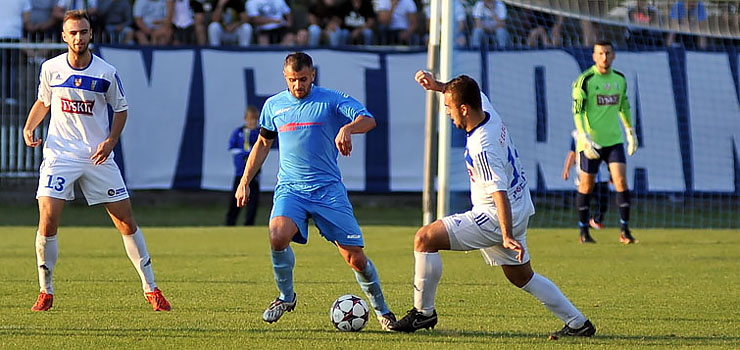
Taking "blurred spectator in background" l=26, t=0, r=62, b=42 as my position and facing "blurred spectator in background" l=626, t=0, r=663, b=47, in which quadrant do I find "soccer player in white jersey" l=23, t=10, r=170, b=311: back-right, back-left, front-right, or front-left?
front-right

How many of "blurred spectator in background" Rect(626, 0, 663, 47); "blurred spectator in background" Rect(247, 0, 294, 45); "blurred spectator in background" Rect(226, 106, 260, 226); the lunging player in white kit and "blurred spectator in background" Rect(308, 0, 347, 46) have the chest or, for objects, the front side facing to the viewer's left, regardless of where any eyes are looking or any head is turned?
1

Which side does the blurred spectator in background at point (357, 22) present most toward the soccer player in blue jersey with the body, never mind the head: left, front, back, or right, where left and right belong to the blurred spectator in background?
front

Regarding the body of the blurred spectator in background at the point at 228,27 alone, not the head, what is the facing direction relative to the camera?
toward the camera

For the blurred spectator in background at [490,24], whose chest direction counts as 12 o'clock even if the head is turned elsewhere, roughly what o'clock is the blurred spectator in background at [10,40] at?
the blurred spectator in background at [10,40] is roughly at 3 o'clock from the blurred spectator in background at [490,24].

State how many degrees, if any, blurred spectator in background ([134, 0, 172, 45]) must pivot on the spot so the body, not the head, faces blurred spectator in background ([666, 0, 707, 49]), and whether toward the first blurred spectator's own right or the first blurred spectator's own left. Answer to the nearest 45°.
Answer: approximately 45° to the first blurred spectator's own left

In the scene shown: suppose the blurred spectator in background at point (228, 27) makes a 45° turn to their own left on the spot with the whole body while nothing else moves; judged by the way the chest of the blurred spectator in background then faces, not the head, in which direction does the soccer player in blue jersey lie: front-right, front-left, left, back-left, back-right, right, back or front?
front-right

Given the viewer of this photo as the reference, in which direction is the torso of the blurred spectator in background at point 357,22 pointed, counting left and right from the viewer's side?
facing the viewer

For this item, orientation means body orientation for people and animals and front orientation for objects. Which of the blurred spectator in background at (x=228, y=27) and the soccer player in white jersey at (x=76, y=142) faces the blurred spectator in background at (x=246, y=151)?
the blurred spectator in background at (x=228, y=27)

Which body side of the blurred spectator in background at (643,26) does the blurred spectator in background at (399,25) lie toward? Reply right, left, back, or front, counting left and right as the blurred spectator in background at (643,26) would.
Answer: right

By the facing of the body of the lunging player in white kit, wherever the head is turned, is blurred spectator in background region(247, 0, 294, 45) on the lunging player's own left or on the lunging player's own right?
on the lunging player's own right

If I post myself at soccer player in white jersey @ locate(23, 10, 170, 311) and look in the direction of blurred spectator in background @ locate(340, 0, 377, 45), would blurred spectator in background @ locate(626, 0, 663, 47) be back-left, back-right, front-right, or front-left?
front-right

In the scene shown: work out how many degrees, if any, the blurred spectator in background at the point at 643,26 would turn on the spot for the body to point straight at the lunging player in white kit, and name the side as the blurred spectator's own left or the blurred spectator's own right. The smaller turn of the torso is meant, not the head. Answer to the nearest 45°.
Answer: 0° — they already face them

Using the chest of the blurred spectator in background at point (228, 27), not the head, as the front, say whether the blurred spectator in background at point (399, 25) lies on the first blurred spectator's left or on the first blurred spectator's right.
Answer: on the first blurred spectator's left

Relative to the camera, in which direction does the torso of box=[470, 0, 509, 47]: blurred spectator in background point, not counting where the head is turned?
toward the camera

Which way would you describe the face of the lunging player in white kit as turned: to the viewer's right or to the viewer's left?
to the viewer's left

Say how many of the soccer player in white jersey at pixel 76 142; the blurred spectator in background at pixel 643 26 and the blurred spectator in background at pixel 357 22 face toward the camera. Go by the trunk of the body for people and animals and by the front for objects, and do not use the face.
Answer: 3

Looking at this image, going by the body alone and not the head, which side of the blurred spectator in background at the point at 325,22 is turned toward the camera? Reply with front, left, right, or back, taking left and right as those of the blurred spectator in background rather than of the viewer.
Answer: front
